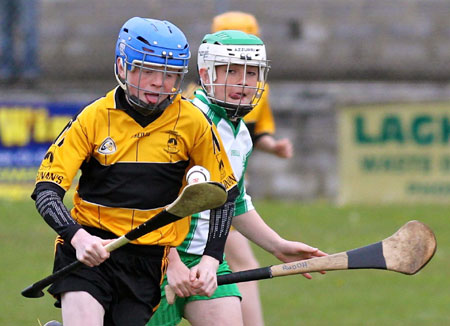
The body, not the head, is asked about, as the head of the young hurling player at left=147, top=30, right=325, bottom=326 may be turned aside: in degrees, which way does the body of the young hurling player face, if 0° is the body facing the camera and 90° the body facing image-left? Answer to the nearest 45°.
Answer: approximately 315°

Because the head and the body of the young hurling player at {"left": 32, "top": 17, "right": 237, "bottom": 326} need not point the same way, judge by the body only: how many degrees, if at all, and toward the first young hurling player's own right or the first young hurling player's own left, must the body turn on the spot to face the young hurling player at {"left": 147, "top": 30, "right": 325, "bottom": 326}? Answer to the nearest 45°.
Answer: approximately 135° to the first young hurling player's own left

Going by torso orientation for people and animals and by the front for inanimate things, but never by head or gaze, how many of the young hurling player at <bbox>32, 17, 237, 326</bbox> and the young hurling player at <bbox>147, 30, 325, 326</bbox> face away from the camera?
0

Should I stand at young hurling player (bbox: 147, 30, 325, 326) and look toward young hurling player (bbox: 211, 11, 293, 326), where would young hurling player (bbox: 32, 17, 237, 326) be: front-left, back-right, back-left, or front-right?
back-left

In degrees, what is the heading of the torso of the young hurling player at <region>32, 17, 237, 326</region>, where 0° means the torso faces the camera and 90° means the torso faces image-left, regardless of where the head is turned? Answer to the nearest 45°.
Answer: approximately 0°

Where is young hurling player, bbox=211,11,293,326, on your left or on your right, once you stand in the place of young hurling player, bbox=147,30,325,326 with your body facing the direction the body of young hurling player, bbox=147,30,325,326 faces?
on your left
